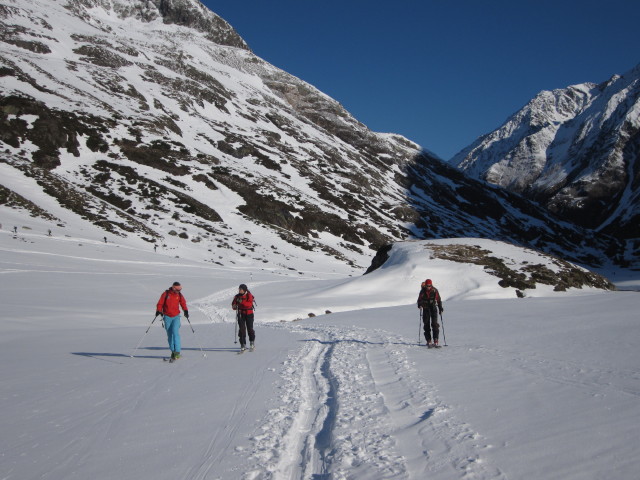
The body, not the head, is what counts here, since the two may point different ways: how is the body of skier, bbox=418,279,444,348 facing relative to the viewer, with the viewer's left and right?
facing the viewer

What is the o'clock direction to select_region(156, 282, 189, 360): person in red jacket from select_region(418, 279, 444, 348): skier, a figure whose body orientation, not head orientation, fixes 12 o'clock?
The person in red jacket is roughly at 2 o'clock from the skier.

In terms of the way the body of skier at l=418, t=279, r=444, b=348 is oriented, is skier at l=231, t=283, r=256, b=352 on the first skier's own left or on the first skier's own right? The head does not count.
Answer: on the first skier's own right

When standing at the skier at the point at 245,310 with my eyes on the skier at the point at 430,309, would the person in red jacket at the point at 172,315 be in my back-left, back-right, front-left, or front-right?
back-right

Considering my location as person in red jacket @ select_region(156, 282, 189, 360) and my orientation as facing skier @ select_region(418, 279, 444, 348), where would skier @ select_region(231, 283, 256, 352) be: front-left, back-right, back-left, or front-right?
front-left
